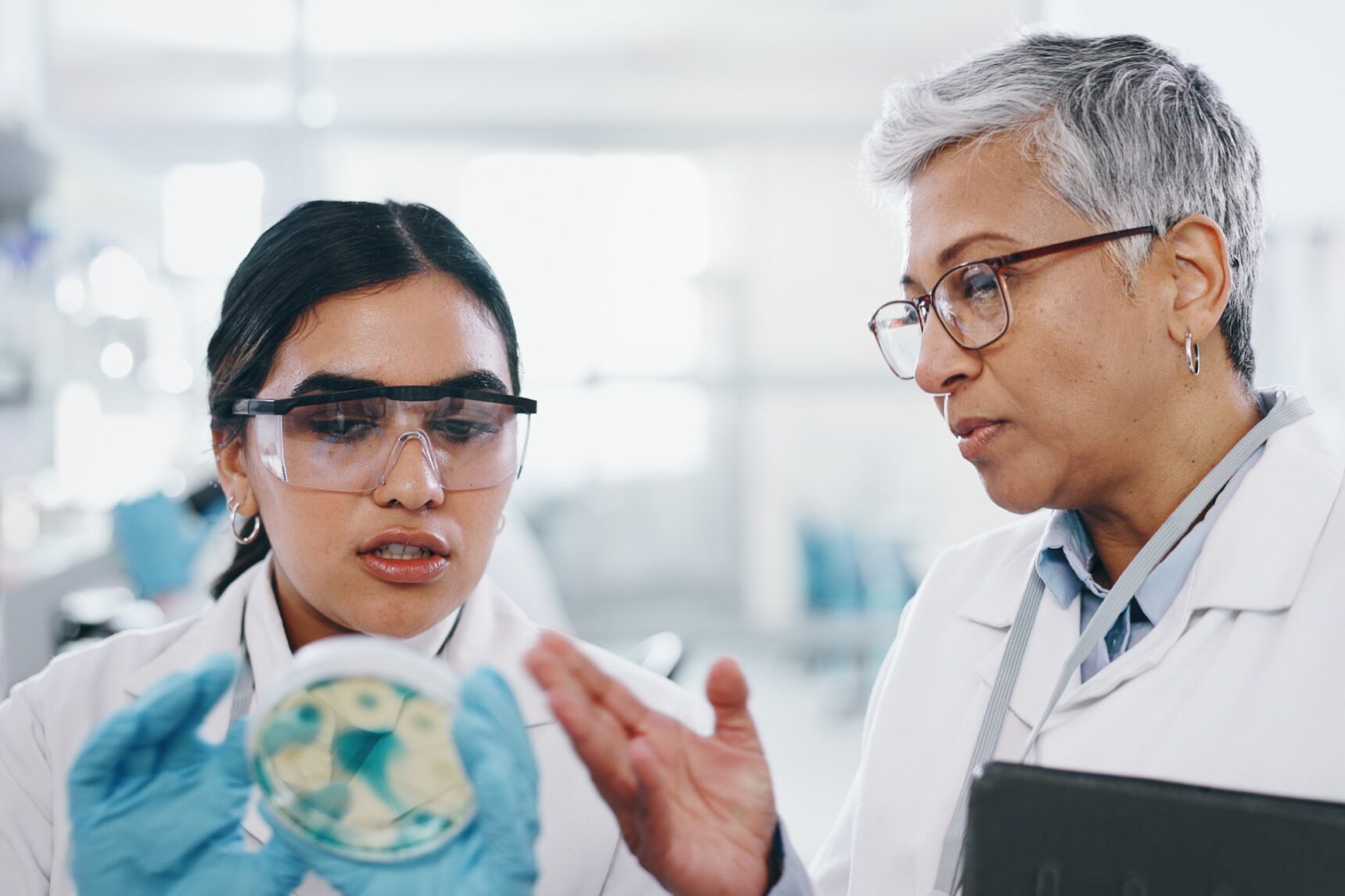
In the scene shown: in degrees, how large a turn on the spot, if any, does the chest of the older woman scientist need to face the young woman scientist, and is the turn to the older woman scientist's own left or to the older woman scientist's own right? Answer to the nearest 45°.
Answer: approximately 45° to the older woman scientist's own right

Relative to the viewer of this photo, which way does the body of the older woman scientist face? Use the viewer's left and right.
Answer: facing the viewer and to the left of the viewer

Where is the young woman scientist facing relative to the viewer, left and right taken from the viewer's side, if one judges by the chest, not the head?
facing the viewer

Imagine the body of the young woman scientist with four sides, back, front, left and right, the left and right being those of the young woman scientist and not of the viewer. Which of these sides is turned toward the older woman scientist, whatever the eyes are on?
left

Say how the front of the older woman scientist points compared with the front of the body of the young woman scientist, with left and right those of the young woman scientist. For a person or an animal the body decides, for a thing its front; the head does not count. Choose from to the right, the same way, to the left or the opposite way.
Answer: to the right

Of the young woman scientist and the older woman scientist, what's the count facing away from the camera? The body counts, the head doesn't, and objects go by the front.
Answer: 0

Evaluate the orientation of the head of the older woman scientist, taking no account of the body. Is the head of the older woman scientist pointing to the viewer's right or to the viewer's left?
to the viewer's left
